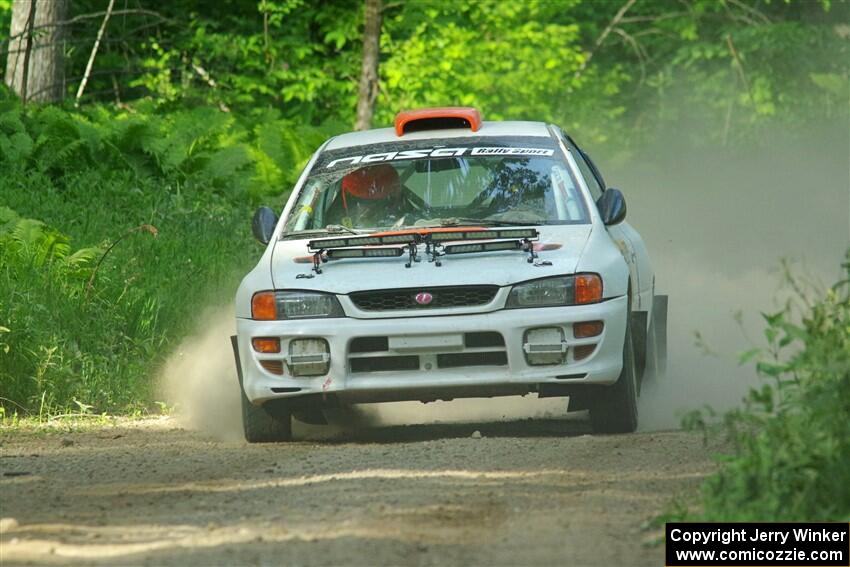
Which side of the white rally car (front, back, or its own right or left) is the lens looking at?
front
